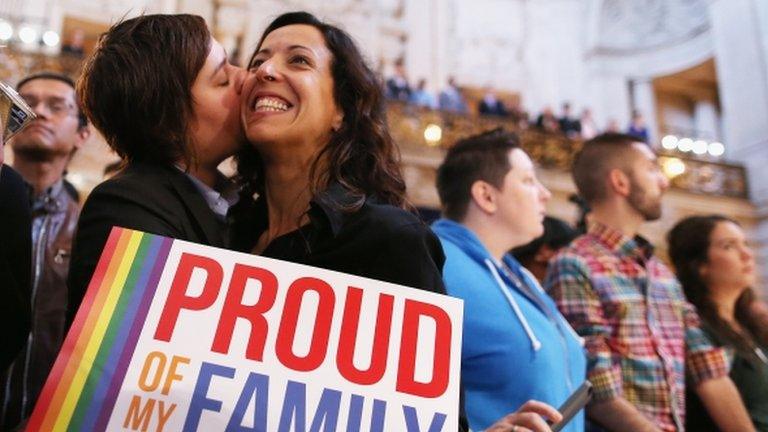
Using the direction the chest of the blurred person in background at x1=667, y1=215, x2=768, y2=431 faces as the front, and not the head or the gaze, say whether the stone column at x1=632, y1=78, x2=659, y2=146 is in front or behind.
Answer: behind

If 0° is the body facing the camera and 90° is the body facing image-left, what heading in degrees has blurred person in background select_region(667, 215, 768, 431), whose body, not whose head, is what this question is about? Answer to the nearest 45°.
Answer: approximately 315°

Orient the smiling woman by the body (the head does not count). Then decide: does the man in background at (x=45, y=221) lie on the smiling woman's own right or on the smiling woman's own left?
on the smiling woman's own right

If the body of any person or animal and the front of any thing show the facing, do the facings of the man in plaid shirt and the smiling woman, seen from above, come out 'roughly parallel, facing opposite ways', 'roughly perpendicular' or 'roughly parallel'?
roughly perpendicular
